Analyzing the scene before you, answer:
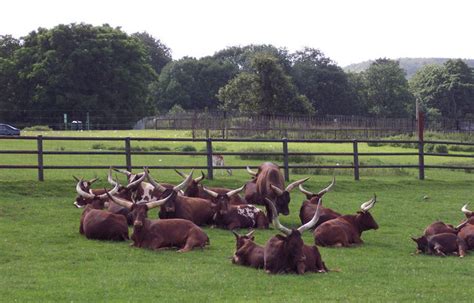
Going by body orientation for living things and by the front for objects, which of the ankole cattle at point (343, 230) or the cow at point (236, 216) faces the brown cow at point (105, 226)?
the cow

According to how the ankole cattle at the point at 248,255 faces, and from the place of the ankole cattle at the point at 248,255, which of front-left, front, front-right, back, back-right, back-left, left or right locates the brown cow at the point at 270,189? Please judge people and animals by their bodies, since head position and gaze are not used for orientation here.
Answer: back-right

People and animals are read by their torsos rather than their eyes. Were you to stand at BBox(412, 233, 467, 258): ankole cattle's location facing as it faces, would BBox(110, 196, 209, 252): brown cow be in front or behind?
in front

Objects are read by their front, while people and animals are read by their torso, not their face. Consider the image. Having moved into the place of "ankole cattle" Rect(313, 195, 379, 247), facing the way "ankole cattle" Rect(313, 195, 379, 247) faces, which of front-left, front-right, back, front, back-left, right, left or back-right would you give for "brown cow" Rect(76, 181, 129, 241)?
back

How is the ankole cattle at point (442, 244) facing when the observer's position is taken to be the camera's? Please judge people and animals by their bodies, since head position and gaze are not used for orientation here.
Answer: facing to the left of the viewer

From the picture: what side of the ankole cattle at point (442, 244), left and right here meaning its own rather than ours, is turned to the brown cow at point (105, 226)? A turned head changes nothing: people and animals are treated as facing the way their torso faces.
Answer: front

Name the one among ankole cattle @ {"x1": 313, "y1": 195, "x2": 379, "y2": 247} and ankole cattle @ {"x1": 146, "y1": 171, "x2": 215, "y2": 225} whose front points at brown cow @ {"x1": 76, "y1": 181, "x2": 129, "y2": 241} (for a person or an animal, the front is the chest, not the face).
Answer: ankole cattle @ {"x1": 146, "y1": 171, "x2": 215, "y2": 225}

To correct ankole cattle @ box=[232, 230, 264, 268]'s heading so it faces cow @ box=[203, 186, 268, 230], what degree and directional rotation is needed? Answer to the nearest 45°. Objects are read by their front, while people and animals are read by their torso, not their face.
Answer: approximately 135° to its right

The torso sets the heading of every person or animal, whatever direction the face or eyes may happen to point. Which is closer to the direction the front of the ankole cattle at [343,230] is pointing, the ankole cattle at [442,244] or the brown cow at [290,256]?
the ankole cattle

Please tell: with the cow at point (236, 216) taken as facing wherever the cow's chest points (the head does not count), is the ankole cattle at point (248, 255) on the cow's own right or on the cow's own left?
on the cow's own left

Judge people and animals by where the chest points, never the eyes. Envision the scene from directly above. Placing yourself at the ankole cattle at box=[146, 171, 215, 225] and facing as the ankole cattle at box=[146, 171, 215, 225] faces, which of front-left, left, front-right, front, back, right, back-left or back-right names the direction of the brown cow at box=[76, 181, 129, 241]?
front

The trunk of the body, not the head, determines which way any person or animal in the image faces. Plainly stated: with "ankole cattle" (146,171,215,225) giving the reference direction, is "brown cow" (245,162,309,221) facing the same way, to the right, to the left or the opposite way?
to the left

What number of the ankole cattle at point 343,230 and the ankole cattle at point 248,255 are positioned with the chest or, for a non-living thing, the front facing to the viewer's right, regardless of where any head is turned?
1

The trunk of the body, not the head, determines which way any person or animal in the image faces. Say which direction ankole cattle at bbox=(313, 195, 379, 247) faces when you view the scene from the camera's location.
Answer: facing to the right of the viewer
